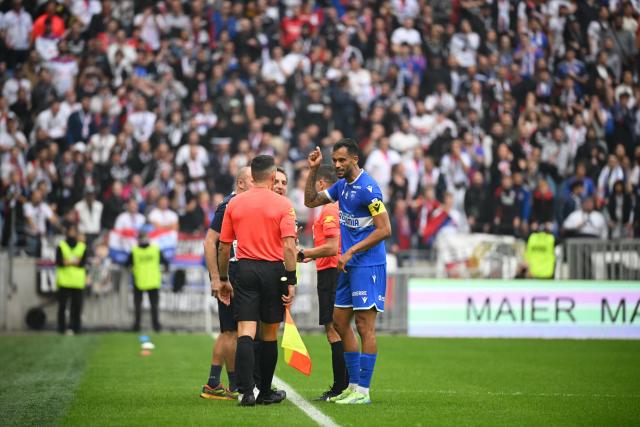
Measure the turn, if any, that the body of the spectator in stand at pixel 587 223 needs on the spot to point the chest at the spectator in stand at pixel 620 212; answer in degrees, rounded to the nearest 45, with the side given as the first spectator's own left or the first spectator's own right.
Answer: approximately 135° to the first spectator's own left

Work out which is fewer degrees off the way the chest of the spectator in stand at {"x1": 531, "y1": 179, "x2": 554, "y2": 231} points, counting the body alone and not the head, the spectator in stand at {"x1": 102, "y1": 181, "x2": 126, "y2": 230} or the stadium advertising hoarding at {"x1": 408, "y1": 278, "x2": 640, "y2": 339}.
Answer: the stadium advertising hoarding

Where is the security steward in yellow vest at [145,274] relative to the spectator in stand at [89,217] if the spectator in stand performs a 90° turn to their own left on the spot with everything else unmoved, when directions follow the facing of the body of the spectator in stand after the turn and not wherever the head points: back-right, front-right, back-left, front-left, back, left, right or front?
front-right

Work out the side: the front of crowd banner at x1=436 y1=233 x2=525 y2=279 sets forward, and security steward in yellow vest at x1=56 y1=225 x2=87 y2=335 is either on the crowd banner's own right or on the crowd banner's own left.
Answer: on the crowd banner's own right

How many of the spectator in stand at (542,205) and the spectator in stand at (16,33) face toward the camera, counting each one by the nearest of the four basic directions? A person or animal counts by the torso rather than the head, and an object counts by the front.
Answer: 2

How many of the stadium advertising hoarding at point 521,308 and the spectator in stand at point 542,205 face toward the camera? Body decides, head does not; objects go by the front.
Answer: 2
